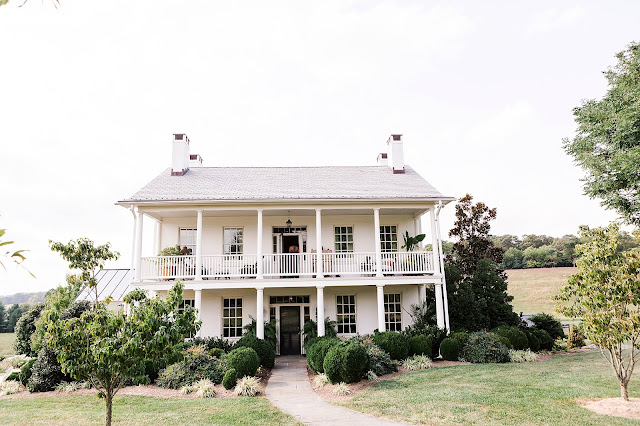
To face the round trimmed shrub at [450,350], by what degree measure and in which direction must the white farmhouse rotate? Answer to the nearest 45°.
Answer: approximately 45° to its left

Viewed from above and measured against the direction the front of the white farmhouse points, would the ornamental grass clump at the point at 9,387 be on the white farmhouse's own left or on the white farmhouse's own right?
on the white farmhouse's own right

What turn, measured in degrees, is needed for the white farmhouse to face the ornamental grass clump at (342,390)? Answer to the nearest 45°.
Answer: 0° — it already faces it

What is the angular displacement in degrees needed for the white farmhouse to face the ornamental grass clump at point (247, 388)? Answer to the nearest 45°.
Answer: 0° — it already faces it

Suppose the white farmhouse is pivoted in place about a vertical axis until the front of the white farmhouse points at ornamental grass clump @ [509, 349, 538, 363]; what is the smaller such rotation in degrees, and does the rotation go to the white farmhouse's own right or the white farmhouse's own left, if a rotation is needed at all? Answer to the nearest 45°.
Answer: approximately 45° to the white farmhouse's own left

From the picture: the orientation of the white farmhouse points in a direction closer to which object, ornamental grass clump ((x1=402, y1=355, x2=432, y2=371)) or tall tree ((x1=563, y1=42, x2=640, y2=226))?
the ornamental grass clump

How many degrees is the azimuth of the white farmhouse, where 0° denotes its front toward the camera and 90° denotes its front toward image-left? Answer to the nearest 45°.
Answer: approximately 0°

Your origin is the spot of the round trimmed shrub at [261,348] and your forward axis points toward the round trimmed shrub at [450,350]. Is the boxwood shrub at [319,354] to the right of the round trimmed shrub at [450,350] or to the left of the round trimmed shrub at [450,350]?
right

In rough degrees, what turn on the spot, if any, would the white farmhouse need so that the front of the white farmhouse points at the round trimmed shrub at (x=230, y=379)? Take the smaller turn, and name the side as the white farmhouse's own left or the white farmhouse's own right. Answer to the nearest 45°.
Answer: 0° — it already faces it
